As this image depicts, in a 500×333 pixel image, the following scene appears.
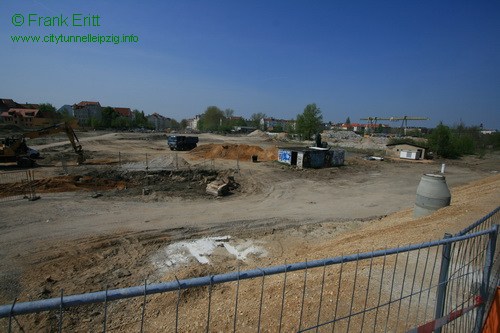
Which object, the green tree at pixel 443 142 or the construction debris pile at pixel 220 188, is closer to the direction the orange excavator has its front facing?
the green tree

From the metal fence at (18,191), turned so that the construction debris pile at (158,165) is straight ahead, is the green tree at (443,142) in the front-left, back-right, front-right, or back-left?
front-right

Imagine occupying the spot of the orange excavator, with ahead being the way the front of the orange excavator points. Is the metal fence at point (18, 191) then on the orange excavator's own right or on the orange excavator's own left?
on the orange excavator's own right

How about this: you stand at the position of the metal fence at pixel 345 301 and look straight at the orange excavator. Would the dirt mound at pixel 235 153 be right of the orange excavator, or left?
right

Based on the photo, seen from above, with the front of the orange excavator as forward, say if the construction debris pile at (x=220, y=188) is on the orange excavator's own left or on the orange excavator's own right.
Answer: on the orange excavator's own right

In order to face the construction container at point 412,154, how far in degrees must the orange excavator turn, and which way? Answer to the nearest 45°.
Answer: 0° — it already faces it

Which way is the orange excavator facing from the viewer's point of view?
to the viewer's right

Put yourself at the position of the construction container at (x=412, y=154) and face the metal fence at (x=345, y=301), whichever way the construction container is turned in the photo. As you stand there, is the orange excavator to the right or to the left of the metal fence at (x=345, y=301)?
right

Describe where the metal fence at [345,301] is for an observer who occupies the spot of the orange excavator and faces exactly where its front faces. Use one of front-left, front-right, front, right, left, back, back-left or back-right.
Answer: right

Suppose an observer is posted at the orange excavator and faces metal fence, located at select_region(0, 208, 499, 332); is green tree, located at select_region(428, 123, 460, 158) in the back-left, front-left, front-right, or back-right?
front-left

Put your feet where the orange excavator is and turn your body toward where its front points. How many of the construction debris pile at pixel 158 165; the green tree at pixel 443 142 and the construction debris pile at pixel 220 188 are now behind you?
0

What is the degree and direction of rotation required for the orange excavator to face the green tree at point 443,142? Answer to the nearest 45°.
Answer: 0° — it already faces it

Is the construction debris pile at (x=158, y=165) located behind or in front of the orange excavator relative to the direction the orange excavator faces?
in front
